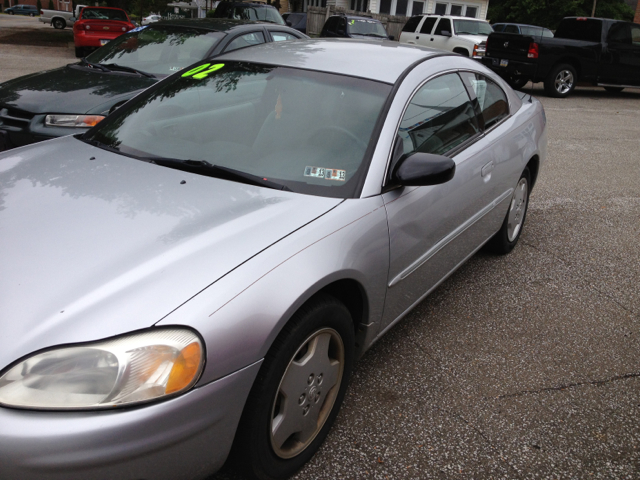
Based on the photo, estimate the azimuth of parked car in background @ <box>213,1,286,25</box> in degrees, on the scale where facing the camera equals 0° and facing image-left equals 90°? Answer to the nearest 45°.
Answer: approximately 315°

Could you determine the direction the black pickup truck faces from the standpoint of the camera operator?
facing away from the viewer and to the right of the viewer

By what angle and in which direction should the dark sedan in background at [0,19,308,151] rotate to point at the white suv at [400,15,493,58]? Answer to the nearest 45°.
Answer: approximately 180°

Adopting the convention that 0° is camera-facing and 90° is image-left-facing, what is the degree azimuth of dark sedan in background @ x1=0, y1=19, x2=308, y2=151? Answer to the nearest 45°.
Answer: approximately 45°
